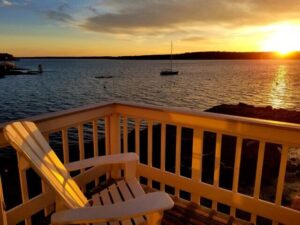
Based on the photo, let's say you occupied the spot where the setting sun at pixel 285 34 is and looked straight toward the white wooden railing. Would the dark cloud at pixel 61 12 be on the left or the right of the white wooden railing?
right

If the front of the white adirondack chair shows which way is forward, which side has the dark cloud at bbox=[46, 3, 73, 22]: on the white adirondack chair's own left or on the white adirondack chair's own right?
on the white adirondack chair's own left

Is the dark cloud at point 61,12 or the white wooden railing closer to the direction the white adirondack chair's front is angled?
the white wooden railing

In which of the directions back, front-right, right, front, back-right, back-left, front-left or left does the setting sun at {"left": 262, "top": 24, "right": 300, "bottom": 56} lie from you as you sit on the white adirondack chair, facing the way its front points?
front-left

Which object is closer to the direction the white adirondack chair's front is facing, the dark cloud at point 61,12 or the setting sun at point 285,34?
the setting sun
